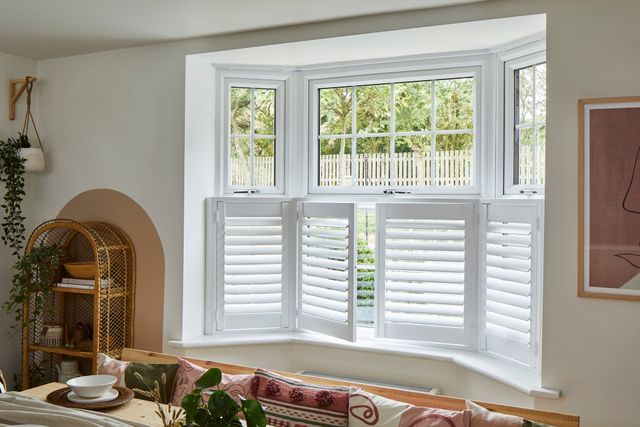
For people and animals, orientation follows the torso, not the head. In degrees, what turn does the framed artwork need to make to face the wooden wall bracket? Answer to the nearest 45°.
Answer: approximately 90° to its right

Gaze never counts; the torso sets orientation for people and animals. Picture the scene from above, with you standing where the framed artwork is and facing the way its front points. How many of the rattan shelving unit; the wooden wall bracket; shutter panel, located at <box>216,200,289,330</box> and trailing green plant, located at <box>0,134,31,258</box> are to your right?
4

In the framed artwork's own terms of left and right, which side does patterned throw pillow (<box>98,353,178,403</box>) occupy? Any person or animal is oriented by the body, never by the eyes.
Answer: on its right

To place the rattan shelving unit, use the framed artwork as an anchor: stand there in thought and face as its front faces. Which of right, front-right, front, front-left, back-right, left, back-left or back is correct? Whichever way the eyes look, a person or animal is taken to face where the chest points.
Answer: right

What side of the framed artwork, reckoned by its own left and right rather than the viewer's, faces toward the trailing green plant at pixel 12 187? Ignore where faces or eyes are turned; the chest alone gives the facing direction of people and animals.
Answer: right

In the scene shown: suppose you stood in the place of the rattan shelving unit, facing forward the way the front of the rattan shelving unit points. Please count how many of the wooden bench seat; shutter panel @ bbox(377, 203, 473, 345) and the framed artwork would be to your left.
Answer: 3

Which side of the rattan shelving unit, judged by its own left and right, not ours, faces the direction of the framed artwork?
left

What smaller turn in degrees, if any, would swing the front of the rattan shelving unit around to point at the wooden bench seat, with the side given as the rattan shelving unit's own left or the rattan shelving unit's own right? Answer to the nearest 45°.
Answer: approximately 90° to the rattan shelving unit's own left

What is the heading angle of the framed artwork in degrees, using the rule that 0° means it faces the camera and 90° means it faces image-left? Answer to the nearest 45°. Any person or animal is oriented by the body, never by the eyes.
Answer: approximately 0°

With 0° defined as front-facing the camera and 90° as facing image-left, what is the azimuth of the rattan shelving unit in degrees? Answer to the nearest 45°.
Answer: approximately 45°

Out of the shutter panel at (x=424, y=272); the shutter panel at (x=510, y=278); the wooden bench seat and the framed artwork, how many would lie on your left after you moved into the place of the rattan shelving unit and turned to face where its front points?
4

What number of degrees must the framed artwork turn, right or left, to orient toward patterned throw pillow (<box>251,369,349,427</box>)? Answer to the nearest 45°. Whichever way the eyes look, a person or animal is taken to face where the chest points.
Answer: approximately 45° to its right

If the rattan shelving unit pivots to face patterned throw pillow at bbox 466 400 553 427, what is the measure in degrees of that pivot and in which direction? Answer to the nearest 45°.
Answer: approximately 90° to its left

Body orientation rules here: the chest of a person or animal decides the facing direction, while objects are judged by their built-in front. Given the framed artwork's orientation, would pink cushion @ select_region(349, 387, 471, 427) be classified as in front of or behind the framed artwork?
in front
